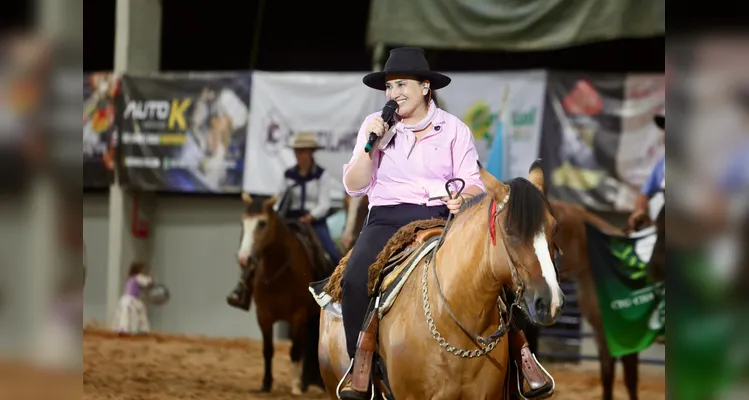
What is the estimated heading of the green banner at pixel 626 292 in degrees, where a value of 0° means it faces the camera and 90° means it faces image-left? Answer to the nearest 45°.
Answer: approximately 0°

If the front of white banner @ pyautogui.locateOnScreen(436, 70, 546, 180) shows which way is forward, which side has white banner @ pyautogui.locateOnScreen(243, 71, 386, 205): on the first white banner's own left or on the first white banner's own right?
on the first white banner's own right

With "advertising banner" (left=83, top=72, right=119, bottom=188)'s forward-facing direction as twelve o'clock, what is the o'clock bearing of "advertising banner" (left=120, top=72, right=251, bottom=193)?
"advertising banner" (left=120, top=72, right=251, bottom=193) is roughly at 10 o'clock from "advertising banner" (left=83, top=72, right=119, bottom=188).

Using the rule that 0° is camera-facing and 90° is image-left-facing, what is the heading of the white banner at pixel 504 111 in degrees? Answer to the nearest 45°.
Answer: approximately 0°

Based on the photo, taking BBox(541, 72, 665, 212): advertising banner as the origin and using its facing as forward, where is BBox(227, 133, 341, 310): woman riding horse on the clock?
The woman riding horse is roughly at 2 o'clock from the advertising banner.

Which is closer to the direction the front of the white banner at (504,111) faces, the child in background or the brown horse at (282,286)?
the brown horse
